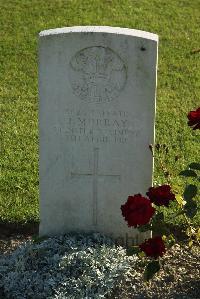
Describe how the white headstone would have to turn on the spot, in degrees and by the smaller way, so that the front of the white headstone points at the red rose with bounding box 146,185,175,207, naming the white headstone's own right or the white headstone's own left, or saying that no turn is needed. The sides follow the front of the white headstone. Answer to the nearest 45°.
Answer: approximately 45° to the white headstone's own left

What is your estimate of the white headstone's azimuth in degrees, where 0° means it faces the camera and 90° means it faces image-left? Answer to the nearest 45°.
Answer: approximately 0°
